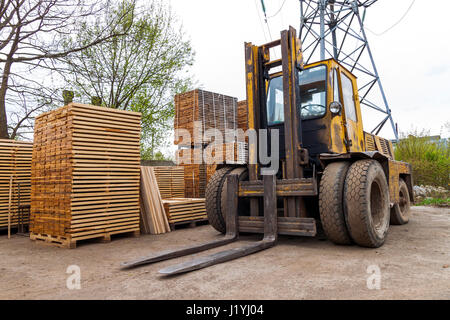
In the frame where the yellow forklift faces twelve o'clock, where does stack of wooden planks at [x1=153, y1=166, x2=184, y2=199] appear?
The stack of wooden planks is roughly at 3 o'clock from the yellow forklift.

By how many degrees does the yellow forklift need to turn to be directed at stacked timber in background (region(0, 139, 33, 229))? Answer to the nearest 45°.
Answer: approximately 45° to its right

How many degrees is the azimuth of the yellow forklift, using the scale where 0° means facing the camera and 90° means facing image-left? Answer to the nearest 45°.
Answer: approximately 45°

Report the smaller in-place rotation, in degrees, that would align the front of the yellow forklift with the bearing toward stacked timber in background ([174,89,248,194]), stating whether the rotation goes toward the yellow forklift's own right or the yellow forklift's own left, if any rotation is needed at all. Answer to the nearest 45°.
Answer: approximately 90° to the yellow forklift's own right

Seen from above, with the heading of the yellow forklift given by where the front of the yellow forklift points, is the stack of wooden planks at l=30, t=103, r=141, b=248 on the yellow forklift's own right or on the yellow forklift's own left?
on the yellow forklift's own right

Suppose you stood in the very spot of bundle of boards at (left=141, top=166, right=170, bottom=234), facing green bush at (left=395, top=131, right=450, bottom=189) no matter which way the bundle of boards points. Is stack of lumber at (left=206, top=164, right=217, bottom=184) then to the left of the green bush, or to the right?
left

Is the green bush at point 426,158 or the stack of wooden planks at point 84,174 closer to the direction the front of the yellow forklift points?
the stack of wooden planks

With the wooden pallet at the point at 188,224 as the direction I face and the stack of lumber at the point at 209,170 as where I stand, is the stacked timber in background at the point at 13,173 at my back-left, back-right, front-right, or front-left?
front-right

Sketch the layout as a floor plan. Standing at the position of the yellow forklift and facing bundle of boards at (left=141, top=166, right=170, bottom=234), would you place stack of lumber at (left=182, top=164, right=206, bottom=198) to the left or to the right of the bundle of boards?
right

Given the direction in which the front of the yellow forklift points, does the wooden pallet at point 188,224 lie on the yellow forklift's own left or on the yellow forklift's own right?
on the yellow forklift's own right

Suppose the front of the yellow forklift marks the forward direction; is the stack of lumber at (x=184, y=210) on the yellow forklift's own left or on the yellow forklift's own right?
on the yellow forklift's own right

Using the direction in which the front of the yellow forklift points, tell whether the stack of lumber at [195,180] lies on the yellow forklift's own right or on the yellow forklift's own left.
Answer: on the yellow forklift's own right

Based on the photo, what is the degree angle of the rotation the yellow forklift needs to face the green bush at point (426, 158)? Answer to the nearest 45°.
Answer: approximately 180°
